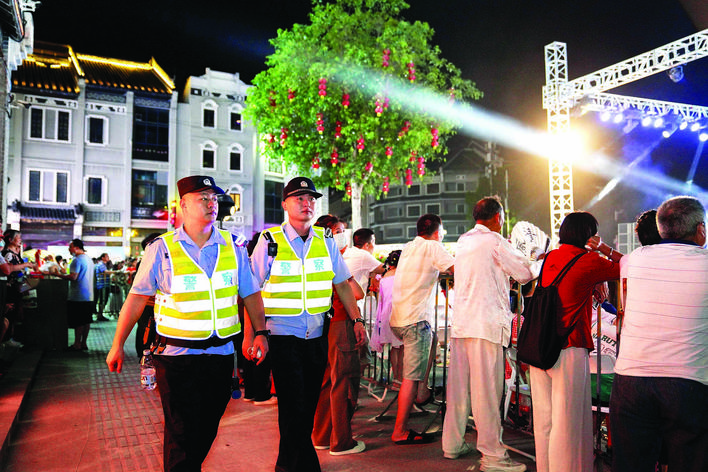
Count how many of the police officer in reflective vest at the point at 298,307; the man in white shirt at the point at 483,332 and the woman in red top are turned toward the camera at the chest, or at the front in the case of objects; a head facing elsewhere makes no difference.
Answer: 1

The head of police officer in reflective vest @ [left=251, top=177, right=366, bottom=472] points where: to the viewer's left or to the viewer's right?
to the viewer's right

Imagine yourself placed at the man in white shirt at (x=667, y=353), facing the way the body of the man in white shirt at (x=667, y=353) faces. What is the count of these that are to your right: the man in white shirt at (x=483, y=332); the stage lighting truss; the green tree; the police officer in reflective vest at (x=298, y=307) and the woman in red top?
0

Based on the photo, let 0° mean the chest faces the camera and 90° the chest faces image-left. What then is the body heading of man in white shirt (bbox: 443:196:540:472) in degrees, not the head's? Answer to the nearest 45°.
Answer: approximately 225°

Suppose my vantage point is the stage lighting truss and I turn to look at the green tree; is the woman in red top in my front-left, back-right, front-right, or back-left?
front-left

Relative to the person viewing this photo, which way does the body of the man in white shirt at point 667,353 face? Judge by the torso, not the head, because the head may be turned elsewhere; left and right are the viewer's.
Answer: facing away from the viewer and to the right of the viewer

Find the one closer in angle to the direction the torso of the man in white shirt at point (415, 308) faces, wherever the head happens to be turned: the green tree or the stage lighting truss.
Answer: the stage lighting truss

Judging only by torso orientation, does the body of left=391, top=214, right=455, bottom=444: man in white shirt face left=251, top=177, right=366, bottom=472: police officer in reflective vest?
no

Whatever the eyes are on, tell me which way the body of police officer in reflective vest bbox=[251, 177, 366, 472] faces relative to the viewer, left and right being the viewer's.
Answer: facing the viewer

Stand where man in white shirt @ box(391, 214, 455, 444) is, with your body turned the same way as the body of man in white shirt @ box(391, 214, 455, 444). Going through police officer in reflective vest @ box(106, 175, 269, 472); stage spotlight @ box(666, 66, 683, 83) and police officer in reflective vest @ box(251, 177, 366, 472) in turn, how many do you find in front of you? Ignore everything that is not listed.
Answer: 1

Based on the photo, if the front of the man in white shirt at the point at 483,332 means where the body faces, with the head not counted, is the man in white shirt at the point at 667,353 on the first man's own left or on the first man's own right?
on the first man's own right

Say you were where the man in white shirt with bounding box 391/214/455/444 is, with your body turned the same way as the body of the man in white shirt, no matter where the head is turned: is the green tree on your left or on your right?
on your left

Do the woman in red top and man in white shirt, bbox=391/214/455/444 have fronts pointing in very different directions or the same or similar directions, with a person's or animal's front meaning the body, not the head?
same or similar directions

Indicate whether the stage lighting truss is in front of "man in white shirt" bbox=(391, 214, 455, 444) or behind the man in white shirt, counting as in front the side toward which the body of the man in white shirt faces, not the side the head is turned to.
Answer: in front

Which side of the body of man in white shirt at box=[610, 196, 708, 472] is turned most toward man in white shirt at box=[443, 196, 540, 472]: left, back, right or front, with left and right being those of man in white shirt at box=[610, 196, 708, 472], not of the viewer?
left

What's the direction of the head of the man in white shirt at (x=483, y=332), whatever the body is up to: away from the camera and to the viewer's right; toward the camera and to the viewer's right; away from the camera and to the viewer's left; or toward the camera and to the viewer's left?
away from the camera and to the viewer's right

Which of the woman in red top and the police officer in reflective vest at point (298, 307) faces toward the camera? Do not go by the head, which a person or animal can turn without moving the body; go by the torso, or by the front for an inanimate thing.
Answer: the police officer in reflective vest

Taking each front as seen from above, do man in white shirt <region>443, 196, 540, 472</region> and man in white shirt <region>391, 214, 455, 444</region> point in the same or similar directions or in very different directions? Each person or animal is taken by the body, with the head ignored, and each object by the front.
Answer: same or similar directions
